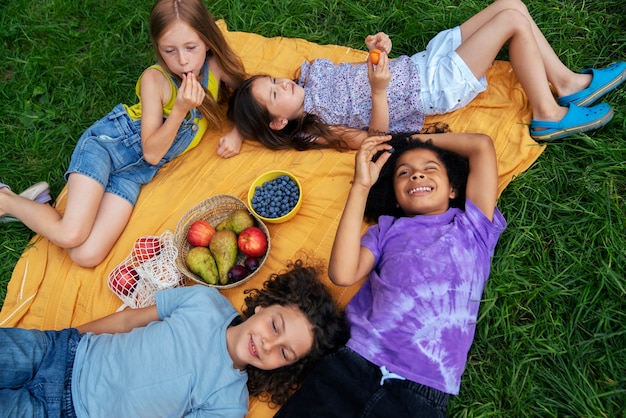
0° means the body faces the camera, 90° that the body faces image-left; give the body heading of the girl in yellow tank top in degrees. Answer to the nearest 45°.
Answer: approximately 315°
